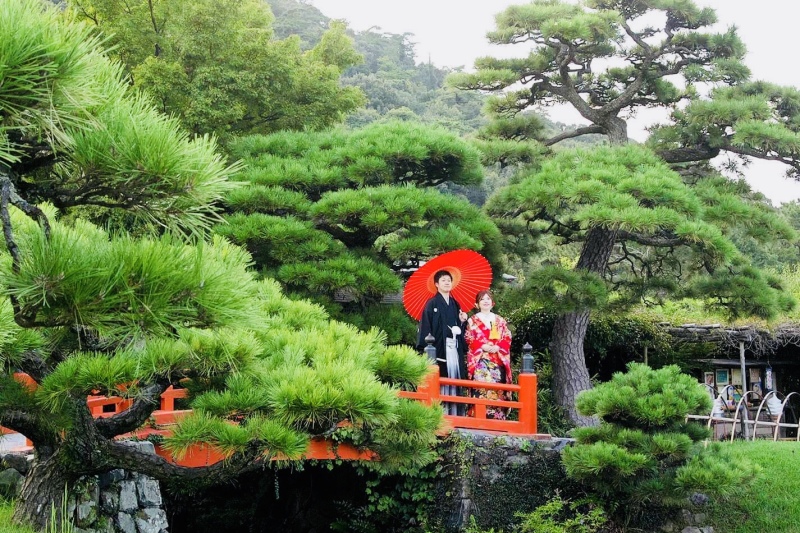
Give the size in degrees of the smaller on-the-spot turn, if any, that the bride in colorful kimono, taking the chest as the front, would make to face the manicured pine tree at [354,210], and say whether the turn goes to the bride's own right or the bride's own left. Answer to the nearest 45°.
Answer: approximately 135° to the bride's own right

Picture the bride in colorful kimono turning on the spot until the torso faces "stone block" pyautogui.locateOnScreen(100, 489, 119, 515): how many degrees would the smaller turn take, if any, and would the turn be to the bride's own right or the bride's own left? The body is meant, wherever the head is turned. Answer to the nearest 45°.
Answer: approximately 45° to the bride's own right

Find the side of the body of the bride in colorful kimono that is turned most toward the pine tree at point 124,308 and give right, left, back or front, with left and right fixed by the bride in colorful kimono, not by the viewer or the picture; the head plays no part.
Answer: front

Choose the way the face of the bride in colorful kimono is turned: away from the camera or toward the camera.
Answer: toward the camera

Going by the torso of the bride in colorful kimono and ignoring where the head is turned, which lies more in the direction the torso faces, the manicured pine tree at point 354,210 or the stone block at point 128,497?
the stone block

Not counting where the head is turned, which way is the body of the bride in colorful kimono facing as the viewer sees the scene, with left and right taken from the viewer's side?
facing the viewer

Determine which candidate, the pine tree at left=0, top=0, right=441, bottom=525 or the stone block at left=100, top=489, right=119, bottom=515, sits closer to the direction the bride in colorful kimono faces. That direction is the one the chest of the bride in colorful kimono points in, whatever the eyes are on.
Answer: the pine tree

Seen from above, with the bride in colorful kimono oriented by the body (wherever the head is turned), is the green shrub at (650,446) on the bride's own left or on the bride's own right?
on the bride's own left

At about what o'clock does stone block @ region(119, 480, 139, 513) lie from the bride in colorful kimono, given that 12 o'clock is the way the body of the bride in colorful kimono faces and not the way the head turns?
The stone block is roughly at 2 o'clock from the bride in colorful kimono.

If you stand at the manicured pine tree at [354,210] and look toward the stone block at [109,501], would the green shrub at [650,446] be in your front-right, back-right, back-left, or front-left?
front-left
